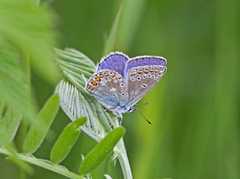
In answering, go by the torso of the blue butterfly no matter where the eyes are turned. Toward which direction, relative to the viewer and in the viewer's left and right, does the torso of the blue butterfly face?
facing to the right of the viewer
